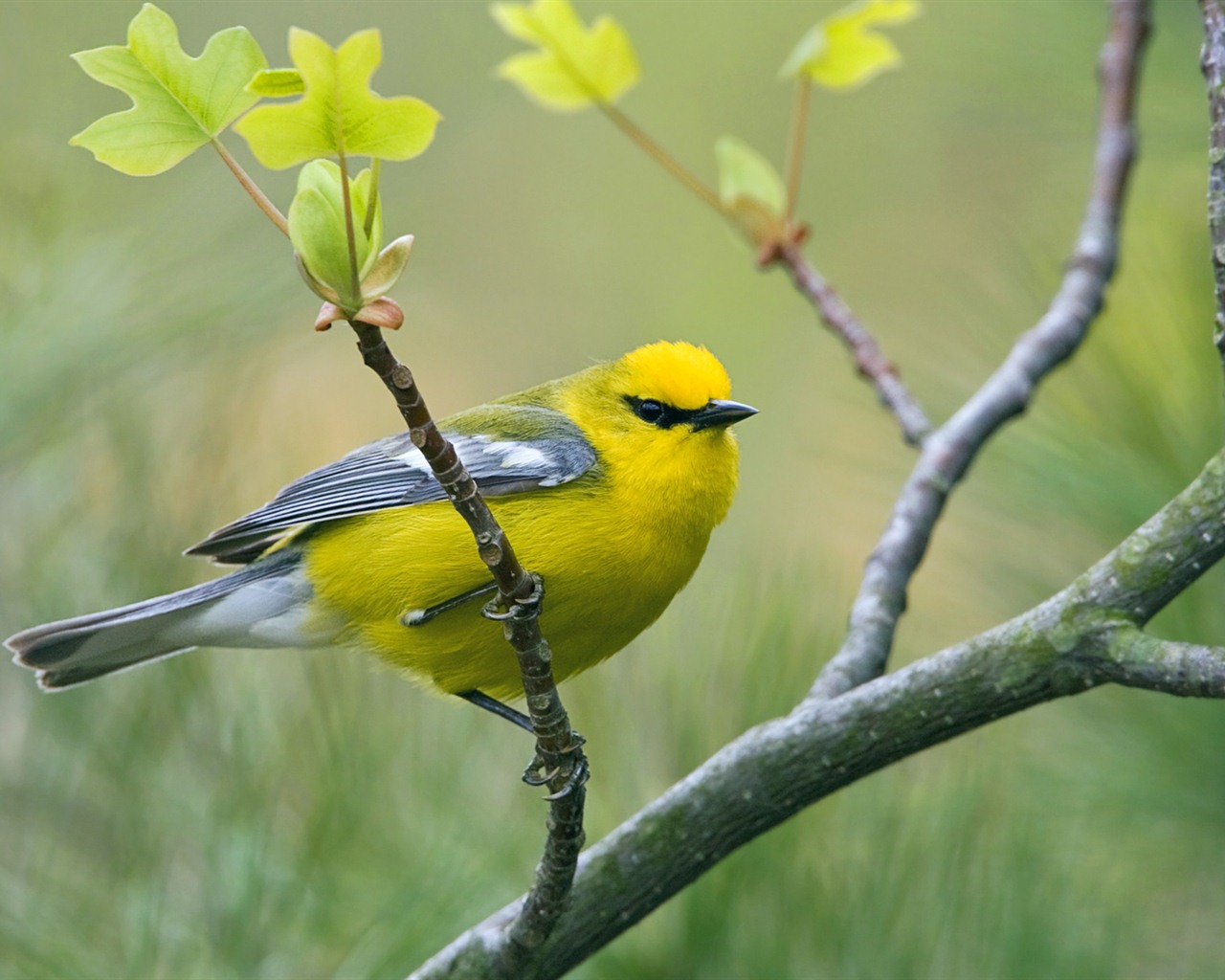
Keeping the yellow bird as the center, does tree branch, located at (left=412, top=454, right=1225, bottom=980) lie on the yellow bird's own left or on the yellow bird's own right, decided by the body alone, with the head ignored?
on the yellow bird's own right

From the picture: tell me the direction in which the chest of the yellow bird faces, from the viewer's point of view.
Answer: to the viewer's right

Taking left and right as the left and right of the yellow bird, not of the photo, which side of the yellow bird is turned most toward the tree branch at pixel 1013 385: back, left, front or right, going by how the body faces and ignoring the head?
front
